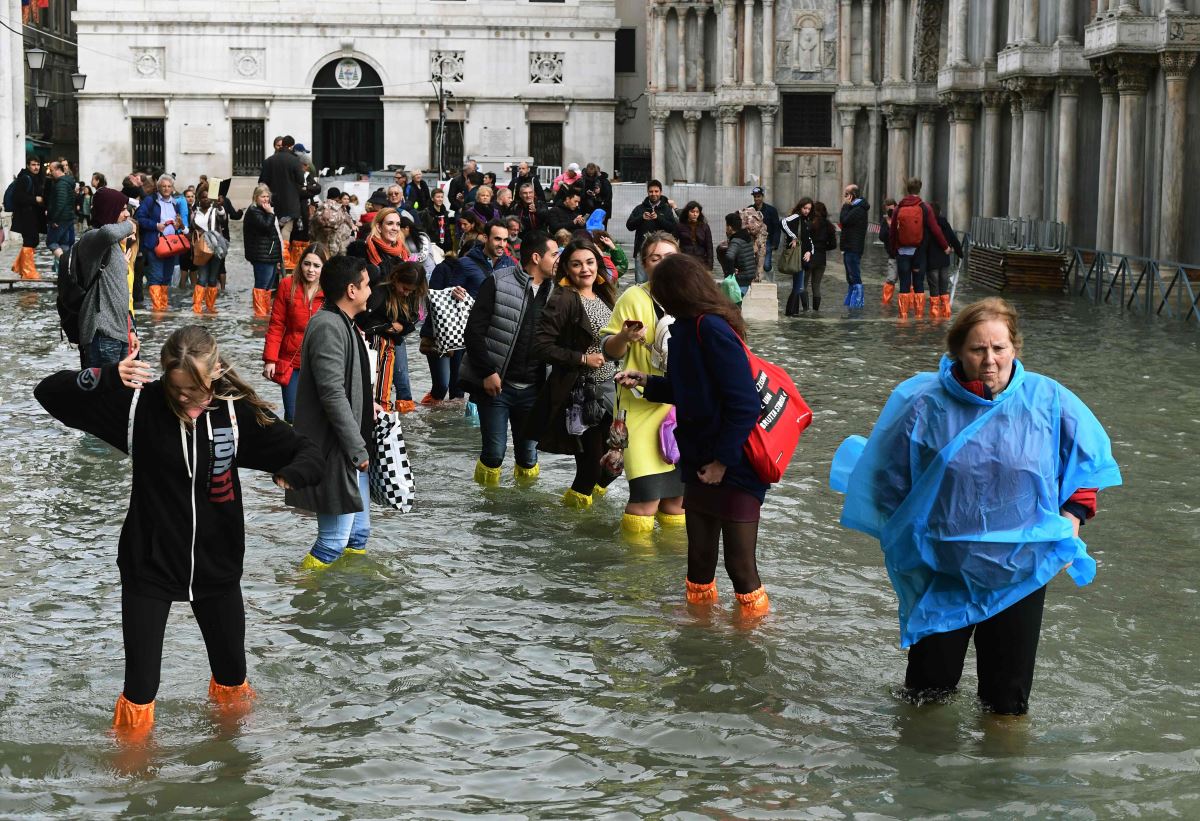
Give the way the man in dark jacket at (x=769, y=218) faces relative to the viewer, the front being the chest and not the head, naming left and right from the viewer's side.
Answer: facing the viewer and to the left of the viewer

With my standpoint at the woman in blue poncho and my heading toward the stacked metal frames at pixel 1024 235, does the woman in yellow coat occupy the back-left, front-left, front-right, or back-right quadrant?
front-left

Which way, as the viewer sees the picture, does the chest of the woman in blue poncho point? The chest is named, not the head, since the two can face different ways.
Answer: toward the camera

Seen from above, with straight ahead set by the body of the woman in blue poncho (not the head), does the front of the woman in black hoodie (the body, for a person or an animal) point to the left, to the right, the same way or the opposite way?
the same way

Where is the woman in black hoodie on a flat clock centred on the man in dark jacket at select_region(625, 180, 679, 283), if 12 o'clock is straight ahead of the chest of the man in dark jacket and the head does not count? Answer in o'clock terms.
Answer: The woman in black hoodie is roughly at 12 o'clock from the man in dark jacket.

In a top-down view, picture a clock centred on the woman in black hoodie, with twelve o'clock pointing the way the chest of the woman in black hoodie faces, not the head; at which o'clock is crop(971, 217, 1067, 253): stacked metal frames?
The stacked metal frames is roughly at 7 o'clock from the woman in black hoodie.

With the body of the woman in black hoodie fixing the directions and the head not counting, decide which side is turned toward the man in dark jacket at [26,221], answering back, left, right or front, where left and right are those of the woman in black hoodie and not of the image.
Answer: back

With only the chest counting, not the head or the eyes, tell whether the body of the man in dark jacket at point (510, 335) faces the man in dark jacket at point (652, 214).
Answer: no

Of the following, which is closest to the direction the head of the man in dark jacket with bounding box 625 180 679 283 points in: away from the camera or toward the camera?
toward the camera

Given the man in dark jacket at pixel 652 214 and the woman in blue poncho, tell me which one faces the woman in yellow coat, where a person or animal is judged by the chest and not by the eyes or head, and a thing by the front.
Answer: the man in dark jacket

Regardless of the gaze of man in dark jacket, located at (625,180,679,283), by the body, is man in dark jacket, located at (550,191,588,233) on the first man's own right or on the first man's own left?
on the first man's own right

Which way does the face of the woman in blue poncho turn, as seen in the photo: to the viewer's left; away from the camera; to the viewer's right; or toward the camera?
toward the camera
